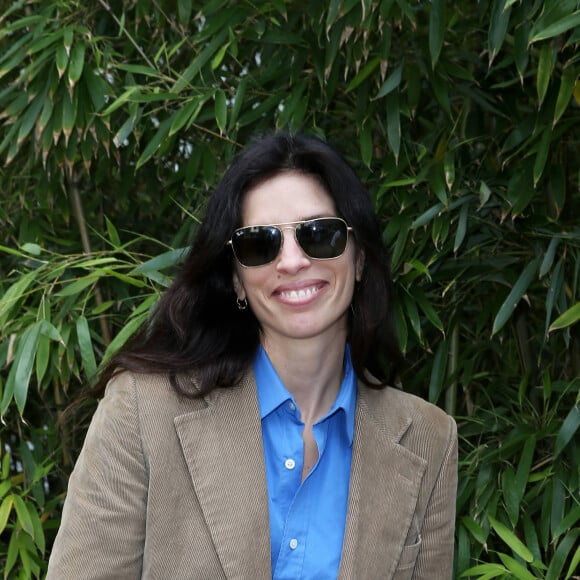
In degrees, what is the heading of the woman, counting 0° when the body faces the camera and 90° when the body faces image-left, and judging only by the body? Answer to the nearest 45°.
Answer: approximately 0°
